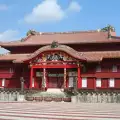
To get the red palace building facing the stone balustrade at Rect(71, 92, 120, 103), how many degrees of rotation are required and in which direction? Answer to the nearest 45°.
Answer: approximately 45° to its left

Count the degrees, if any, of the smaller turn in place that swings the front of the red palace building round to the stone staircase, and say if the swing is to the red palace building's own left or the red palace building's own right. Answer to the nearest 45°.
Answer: approximately 45° to the red palace building's own right

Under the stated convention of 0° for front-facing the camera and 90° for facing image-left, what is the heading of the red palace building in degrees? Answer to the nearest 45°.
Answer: approximately 0°
